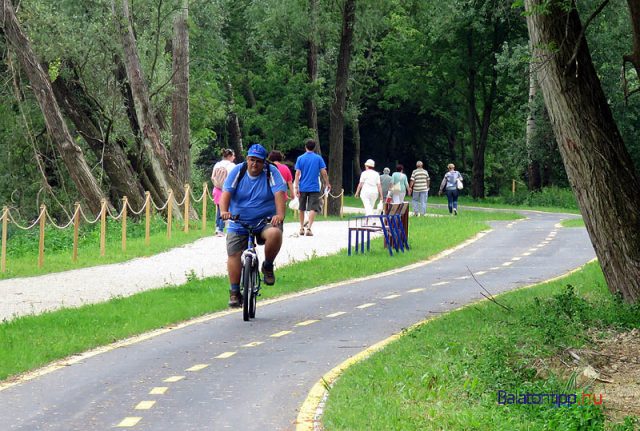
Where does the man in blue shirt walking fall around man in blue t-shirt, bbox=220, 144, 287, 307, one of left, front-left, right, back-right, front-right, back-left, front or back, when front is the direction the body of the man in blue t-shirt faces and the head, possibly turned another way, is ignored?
back

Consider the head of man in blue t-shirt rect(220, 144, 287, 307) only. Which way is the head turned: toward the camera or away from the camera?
toward the camera

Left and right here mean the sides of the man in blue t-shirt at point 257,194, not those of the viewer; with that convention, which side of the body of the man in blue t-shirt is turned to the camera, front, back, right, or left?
front

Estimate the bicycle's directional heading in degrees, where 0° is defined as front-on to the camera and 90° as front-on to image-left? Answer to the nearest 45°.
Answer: approximately 0°

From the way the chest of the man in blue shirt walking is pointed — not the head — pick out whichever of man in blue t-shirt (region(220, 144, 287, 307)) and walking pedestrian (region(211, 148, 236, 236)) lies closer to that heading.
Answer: the walking pedestrian

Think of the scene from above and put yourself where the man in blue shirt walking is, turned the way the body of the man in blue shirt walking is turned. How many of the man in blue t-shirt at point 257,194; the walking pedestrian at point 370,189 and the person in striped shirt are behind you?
1

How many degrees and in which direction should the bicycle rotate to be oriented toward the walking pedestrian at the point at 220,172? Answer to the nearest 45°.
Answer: approximately 180°

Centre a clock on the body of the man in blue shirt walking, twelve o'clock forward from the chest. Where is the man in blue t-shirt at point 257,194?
The man in blue t-shirt is roughly at 6 o'clock from the man in blue shirt walking.

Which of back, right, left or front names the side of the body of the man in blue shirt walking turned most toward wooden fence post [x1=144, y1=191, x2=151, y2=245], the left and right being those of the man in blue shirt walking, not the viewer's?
left
